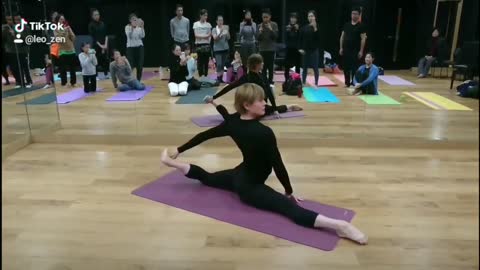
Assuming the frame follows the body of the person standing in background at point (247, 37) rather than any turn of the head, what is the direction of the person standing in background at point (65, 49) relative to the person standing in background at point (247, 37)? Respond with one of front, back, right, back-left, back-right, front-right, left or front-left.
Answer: right

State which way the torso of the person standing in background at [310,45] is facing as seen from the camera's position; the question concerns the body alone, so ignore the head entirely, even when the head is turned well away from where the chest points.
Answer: toward the camera

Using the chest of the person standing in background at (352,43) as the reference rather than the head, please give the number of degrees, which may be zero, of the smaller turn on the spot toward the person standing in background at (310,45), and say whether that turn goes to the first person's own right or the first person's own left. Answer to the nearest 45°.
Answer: approximately 135° to the first person's own right

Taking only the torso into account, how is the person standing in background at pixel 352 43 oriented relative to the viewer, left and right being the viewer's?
facing the viewer

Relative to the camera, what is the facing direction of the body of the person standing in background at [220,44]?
toward the camera

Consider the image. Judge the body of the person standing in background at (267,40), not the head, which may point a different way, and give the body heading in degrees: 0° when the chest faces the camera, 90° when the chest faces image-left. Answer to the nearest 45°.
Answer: approximately 0°

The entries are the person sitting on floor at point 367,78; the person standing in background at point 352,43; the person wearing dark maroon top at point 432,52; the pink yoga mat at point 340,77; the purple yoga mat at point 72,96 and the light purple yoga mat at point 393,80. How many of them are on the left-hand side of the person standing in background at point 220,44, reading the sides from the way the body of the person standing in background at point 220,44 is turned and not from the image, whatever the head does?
5

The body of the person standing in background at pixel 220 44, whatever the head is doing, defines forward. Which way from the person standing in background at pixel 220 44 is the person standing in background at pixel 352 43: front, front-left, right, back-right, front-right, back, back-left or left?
left

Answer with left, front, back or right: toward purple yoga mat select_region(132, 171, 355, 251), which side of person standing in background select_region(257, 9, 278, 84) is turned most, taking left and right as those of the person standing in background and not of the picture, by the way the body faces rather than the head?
front

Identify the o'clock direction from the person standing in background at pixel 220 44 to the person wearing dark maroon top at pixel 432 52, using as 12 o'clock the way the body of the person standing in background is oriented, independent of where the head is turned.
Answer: The person wearing dark maroon top is roughly at 9 o'clock from the person standing in background.

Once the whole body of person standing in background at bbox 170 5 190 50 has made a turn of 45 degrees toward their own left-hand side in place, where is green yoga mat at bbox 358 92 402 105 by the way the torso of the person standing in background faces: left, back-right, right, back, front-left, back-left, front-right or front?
front-left

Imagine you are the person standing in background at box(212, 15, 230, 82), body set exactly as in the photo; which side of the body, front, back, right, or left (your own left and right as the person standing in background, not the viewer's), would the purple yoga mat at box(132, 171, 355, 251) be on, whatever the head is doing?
front
